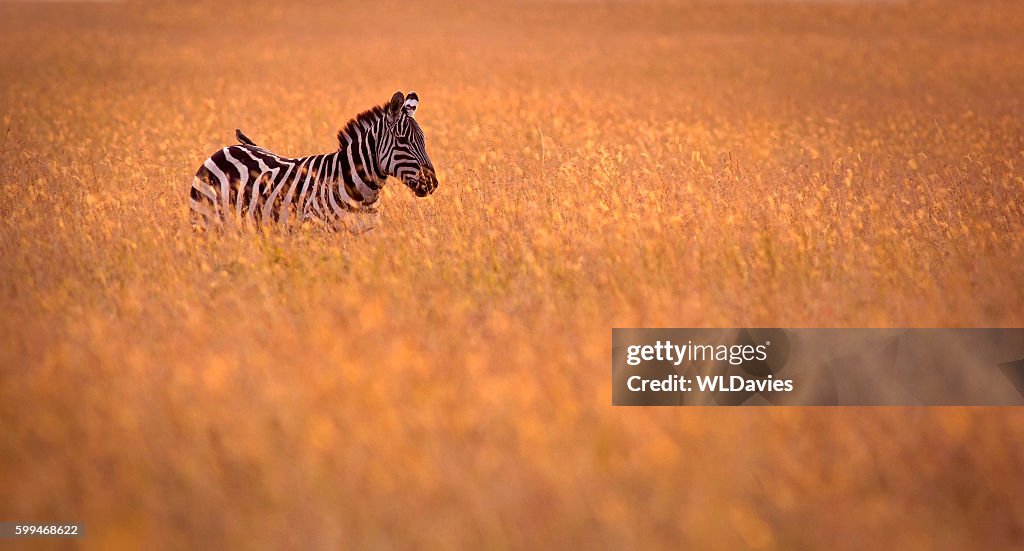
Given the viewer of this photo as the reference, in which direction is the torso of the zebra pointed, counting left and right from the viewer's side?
facing to the right of the viewer
